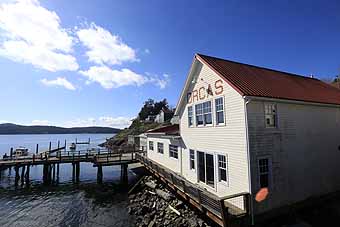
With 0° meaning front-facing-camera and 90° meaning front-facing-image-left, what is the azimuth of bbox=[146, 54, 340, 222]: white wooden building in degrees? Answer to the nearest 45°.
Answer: approximately 45°
